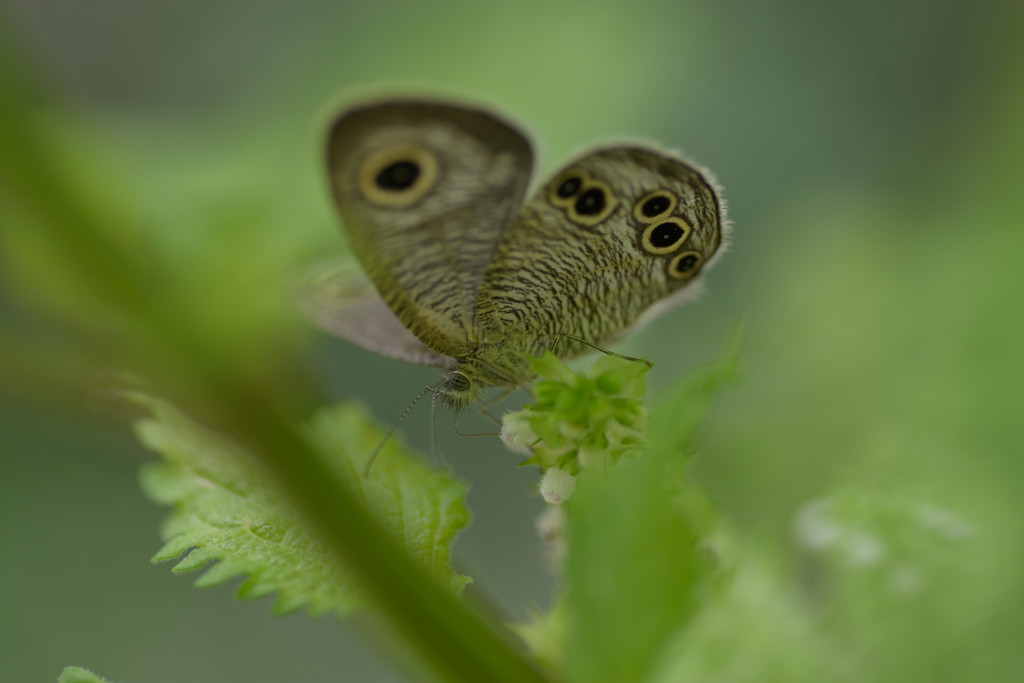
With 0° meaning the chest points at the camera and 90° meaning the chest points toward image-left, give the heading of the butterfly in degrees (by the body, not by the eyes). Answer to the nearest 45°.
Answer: approximately 45°

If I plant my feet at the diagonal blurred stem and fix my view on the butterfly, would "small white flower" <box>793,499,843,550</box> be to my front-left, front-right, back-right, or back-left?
front-right
